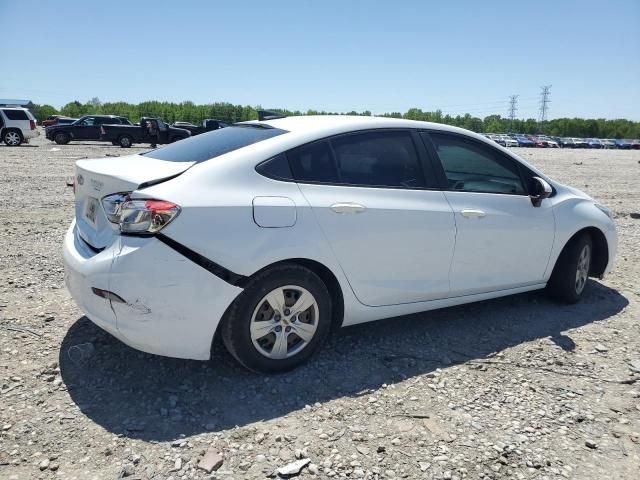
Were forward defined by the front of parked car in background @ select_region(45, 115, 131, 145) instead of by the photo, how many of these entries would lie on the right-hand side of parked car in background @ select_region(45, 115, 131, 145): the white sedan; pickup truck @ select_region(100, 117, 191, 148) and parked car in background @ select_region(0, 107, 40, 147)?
0

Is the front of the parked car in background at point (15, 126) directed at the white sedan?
no

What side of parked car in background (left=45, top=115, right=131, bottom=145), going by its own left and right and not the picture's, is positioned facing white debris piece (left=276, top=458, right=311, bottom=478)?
left

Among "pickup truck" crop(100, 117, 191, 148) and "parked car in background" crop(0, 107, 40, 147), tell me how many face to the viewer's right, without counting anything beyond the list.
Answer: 1

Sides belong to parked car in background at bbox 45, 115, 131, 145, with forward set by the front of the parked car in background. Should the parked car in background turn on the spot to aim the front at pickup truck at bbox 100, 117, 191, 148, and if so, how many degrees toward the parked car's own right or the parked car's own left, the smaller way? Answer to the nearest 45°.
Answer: approximately 135° to the parked car's own left

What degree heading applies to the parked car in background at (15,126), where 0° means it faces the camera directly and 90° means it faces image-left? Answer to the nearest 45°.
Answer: approximately 90°

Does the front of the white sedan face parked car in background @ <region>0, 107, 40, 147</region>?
no

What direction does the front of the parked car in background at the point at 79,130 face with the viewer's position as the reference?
facing to the left of the viewer

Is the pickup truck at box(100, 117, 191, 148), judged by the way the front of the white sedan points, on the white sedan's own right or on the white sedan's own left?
on the white sedan's own left

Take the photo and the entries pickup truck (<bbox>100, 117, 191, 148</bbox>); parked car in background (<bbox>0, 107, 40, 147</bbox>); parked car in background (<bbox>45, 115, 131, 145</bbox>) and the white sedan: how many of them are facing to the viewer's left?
2
